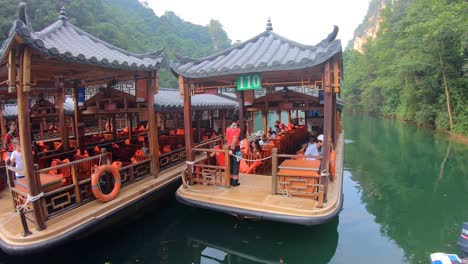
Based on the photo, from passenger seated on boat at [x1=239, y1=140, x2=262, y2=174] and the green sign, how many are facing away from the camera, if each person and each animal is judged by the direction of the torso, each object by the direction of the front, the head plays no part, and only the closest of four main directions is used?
0

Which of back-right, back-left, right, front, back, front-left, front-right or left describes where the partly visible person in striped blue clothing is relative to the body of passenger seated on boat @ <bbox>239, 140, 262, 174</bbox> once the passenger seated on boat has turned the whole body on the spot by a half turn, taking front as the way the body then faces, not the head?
right

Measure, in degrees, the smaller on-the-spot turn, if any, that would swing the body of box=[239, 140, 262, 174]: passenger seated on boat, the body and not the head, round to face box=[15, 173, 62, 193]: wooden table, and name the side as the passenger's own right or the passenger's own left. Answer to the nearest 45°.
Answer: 0° — they already face it

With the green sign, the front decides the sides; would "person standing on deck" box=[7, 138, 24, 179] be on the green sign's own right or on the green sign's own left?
on the green sign's own right

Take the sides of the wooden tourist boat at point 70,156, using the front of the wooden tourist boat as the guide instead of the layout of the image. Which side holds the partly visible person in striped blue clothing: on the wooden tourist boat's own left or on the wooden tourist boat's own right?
on the wooden tourist boat's own left

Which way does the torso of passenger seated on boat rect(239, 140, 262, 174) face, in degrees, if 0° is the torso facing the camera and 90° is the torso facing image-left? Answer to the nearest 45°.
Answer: approximately 45°

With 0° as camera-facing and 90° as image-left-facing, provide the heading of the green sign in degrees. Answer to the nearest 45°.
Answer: approximately 0°
